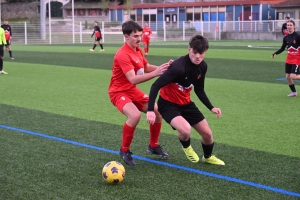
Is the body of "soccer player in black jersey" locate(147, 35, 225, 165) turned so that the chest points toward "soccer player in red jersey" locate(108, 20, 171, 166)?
no

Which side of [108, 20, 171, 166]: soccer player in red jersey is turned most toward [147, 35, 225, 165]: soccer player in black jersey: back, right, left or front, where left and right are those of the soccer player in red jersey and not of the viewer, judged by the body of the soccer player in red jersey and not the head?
front

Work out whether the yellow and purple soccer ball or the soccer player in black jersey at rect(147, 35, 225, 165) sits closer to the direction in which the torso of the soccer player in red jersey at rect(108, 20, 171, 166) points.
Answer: the soccer player in black jersey

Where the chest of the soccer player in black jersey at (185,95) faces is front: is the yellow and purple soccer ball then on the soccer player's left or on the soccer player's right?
on the soccer player's right

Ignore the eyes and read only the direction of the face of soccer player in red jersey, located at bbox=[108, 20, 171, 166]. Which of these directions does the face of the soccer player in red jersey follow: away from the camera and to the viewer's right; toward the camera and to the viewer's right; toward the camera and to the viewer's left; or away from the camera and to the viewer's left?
toward the camera and to the viewer's right

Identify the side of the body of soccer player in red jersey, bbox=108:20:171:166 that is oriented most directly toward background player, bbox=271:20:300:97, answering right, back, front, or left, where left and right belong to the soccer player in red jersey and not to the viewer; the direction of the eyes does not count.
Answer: left

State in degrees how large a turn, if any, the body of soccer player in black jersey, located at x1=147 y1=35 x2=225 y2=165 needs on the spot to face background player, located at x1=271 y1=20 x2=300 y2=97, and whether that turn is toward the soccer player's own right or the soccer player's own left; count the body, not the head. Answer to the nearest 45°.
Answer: approximately 135° to the soccer player's own left
